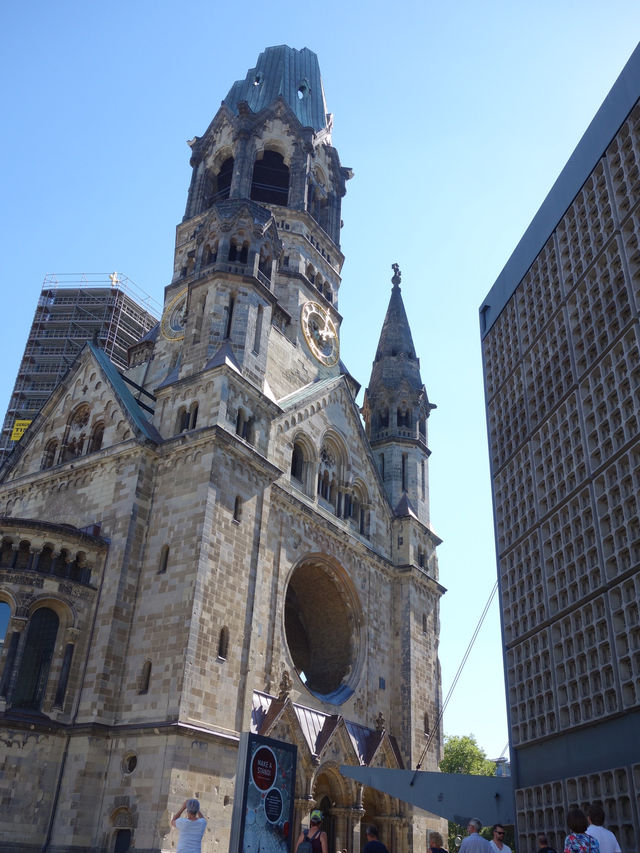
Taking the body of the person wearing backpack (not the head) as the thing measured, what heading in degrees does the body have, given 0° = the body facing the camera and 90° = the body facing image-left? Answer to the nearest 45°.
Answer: approximately 180°

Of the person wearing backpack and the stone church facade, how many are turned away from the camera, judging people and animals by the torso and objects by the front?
1

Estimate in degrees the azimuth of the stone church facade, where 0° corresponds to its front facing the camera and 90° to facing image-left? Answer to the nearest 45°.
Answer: approximately 315°

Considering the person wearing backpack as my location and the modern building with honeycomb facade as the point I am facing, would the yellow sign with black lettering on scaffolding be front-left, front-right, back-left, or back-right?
back-left

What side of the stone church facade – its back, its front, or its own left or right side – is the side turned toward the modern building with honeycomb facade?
front

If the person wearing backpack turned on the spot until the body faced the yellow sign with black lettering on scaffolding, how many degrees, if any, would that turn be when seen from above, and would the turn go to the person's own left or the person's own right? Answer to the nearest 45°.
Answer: approximately 45° to the person's own left

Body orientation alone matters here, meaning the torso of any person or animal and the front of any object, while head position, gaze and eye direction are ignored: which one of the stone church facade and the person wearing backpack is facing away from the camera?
the person wearing backpack

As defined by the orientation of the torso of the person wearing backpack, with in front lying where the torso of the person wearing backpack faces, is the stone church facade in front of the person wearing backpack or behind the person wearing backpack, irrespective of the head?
in front
